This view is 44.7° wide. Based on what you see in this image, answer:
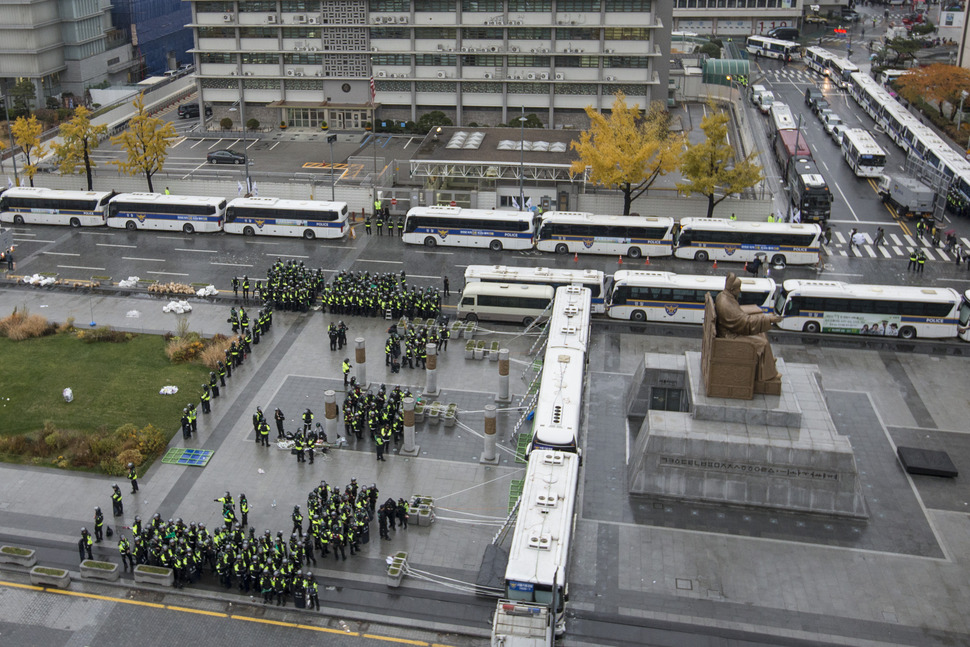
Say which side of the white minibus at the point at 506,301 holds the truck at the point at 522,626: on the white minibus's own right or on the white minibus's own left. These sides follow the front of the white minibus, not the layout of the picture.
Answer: on the white minibus's own left

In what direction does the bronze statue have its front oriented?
to the viewer's right

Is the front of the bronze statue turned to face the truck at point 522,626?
no

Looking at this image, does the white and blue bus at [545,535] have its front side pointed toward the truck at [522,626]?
yes

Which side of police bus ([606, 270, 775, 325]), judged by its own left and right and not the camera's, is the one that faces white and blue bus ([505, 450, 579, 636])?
left

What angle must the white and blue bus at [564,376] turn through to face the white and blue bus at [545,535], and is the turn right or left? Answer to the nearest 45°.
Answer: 0° — it already faces it

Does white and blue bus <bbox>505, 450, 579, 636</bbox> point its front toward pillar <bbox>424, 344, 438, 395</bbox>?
no

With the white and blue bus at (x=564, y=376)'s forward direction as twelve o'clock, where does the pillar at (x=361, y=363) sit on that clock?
The pillar is roughly at 4 o'clock from the white and blue bus.

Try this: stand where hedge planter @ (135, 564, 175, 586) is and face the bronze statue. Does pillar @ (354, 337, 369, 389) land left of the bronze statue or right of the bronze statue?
left

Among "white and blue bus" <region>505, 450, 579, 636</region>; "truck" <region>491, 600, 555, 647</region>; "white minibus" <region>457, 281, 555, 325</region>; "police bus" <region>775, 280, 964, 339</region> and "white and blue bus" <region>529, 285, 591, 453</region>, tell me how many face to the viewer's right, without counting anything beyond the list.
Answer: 0

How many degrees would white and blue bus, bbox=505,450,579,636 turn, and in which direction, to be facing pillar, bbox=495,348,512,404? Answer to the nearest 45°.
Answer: approximately 180°

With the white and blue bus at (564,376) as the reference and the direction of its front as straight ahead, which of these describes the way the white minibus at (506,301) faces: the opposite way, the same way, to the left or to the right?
to the right

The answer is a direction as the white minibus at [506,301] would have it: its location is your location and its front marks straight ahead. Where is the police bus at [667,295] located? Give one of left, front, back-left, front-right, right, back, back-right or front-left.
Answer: back

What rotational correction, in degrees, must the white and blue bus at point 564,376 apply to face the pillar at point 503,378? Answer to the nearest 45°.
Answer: approximately 135° to its right

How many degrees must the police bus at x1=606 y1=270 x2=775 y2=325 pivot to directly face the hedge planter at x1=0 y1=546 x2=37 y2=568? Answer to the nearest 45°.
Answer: approximately 45° to its left

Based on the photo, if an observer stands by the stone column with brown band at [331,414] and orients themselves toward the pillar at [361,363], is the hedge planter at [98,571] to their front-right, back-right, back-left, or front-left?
back-left

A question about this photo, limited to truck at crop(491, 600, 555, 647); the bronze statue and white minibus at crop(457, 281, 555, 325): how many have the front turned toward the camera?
0

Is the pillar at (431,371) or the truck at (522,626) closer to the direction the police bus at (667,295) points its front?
the pillar
